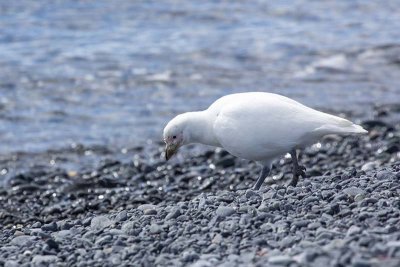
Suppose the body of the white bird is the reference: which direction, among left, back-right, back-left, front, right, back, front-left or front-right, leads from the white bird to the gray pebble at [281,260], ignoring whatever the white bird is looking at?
left

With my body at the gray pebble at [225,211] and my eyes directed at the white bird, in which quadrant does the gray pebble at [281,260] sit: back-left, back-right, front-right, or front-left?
back-right

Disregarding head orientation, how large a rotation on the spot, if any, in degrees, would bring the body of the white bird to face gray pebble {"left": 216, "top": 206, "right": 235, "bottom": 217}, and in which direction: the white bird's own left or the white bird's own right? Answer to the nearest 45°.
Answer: approximately 90° to the white bird's own left

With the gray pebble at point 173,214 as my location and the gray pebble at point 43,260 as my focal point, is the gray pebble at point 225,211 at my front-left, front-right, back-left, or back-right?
back-left

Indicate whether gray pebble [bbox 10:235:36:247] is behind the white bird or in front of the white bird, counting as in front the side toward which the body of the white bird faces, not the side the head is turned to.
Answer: in front

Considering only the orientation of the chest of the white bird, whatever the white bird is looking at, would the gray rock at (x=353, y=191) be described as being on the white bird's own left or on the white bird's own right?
on the white bird's own left

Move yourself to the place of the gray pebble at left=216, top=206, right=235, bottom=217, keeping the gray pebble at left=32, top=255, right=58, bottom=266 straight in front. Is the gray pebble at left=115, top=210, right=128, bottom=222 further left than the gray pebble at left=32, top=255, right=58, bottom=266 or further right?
right

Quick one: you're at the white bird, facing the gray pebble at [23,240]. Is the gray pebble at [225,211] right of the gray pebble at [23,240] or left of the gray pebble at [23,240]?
left

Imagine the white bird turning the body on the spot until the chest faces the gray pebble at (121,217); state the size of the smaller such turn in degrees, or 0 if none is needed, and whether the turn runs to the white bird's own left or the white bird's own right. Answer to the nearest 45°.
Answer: approximately 45° to the white bird's own left

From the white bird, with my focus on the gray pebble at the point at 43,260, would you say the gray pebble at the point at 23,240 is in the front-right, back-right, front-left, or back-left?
front-right

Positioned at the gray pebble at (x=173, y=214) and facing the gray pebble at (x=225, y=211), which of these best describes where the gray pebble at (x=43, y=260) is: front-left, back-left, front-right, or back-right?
back-right

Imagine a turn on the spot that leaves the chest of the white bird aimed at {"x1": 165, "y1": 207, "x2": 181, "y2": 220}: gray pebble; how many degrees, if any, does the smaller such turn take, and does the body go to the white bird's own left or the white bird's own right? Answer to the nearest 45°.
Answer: approximately 45° to the white bird's own left

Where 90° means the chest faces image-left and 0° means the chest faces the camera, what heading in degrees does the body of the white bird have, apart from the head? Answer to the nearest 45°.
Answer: approximately 90°

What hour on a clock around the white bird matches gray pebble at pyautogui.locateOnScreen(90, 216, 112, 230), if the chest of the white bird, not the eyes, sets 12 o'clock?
The gray pebble is roughly at 11 o'clock from the white bird.
